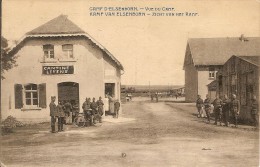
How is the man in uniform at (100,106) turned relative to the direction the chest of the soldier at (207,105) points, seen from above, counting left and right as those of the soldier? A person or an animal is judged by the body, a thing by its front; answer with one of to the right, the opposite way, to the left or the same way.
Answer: the same way

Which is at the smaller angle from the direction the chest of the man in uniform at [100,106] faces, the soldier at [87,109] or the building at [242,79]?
the soldier

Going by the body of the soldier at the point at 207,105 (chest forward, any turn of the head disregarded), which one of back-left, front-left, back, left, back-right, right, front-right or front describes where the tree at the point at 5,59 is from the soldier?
front-right

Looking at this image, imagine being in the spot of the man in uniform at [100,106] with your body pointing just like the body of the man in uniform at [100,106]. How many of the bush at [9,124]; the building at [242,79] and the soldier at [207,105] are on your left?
2

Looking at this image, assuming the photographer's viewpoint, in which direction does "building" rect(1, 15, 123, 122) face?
facing the viewer

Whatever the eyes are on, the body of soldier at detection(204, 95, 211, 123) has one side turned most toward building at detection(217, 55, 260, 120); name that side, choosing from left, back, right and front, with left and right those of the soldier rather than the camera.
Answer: left

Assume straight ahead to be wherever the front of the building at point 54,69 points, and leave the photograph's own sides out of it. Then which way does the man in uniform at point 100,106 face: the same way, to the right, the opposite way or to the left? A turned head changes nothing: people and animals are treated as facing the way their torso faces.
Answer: the same way
